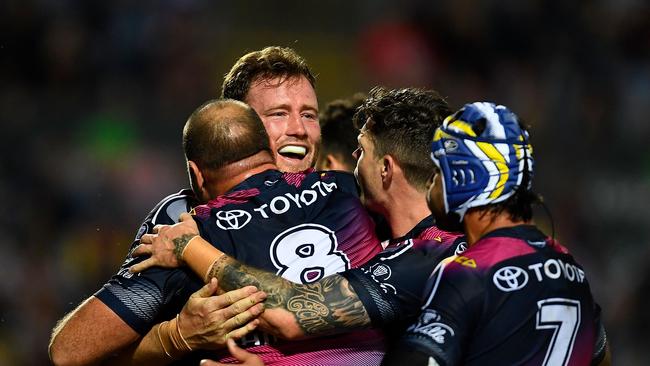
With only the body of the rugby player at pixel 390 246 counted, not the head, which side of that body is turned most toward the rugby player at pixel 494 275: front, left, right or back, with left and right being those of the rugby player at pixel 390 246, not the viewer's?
back

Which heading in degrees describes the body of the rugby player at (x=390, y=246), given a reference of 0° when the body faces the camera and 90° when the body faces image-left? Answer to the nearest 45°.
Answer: approximately 135°

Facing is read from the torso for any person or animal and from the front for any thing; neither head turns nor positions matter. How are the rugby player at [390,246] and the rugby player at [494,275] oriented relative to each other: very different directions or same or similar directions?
same or similar directions

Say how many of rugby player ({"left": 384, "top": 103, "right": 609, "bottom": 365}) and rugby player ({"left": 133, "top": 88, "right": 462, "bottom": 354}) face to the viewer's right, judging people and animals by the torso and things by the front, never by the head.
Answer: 0

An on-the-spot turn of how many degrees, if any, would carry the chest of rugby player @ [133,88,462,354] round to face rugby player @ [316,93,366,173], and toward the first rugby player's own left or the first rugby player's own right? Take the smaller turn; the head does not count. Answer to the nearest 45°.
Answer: approximately 45° to the first rugby player's own right

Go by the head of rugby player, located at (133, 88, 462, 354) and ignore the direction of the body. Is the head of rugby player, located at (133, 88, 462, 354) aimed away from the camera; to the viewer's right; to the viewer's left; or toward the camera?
to the viewer's left

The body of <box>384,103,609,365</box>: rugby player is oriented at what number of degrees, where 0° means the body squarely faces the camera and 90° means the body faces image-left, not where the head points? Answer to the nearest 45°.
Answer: approximately 135°

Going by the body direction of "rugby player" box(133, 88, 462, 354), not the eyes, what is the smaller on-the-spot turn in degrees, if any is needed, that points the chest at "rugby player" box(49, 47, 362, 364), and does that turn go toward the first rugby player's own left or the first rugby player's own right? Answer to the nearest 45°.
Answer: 0° — they already face them

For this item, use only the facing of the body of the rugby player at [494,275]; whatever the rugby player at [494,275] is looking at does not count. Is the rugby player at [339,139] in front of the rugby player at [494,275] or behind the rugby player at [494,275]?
in front
